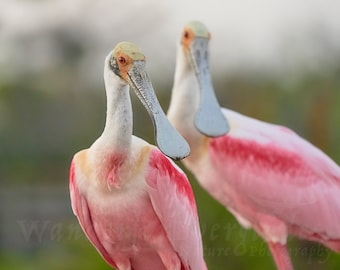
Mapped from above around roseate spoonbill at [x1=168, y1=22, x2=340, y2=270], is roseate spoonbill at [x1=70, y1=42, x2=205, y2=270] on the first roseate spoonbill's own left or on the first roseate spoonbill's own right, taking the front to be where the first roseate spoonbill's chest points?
on the first roseate spoonbill's own left

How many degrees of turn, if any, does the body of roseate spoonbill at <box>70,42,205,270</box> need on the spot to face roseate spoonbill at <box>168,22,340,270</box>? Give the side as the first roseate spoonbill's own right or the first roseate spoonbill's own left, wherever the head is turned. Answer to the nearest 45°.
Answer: approximately 135° to the first roseate spoonbill's own left

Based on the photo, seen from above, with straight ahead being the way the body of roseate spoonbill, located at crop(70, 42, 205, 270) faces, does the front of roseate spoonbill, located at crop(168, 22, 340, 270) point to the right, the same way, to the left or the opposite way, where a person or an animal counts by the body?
to the right

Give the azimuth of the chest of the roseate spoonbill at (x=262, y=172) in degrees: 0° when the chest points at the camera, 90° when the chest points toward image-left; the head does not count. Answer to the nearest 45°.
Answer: approximately 90°

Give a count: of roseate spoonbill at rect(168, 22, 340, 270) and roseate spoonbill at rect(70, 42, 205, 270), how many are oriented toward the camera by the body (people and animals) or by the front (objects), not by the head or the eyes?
1
